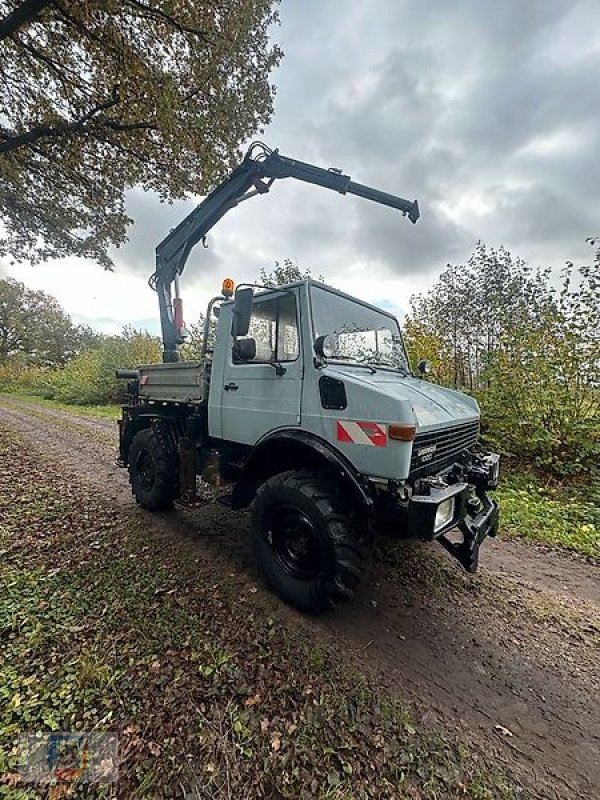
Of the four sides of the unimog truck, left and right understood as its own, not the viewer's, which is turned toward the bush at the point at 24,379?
back

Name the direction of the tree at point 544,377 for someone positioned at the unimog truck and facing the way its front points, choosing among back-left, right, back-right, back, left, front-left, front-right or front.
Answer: left

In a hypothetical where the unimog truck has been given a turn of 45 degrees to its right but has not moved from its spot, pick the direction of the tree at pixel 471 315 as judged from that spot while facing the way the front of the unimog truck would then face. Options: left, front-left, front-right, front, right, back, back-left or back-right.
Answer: back-left

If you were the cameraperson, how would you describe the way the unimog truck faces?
facing the viewer and to the right of the viewer

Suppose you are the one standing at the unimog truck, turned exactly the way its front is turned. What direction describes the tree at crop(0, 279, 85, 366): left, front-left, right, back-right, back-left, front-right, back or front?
back

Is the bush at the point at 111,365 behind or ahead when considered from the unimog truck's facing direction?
behind
